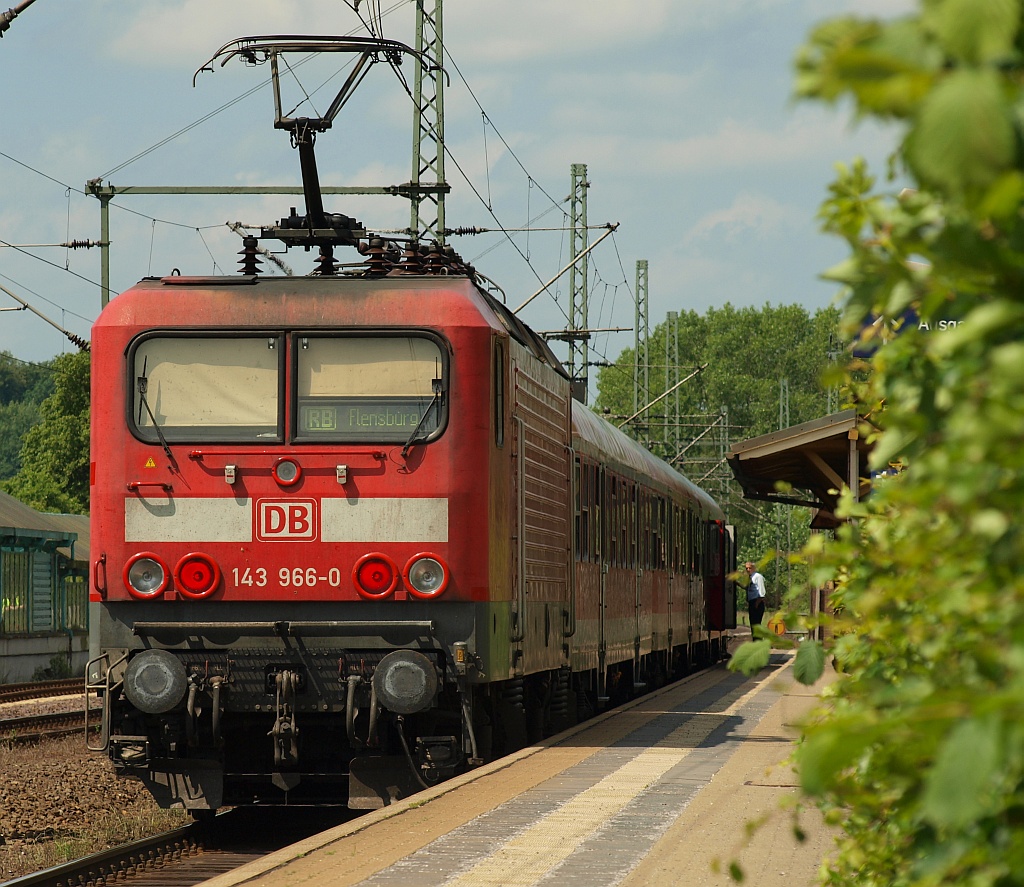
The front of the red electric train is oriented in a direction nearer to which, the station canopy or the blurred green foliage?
the blurred green foliage

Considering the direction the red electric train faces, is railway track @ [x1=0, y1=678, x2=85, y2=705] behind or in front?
behind

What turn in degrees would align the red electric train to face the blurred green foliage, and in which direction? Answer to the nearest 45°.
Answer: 0° — it already faces it

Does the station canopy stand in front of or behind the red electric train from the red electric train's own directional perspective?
behind

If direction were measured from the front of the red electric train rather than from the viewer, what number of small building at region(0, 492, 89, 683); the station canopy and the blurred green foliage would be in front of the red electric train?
1

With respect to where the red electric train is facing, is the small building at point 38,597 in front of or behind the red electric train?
behind

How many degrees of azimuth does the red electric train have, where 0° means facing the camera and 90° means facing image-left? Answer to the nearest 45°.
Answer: approximately 0°

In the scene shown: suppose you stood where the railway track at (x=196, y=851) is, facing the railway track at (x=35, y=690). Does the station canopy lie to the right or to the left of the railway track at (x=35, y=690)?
right
